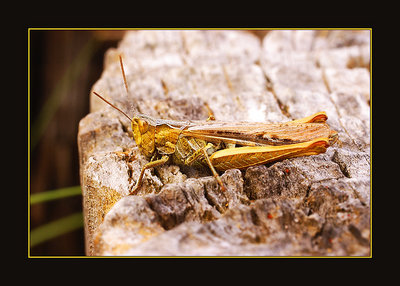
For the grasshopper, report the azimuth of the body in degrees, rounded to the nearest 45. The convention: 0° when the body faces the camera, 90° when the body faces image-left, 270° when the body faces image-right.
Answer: approximately 90°
